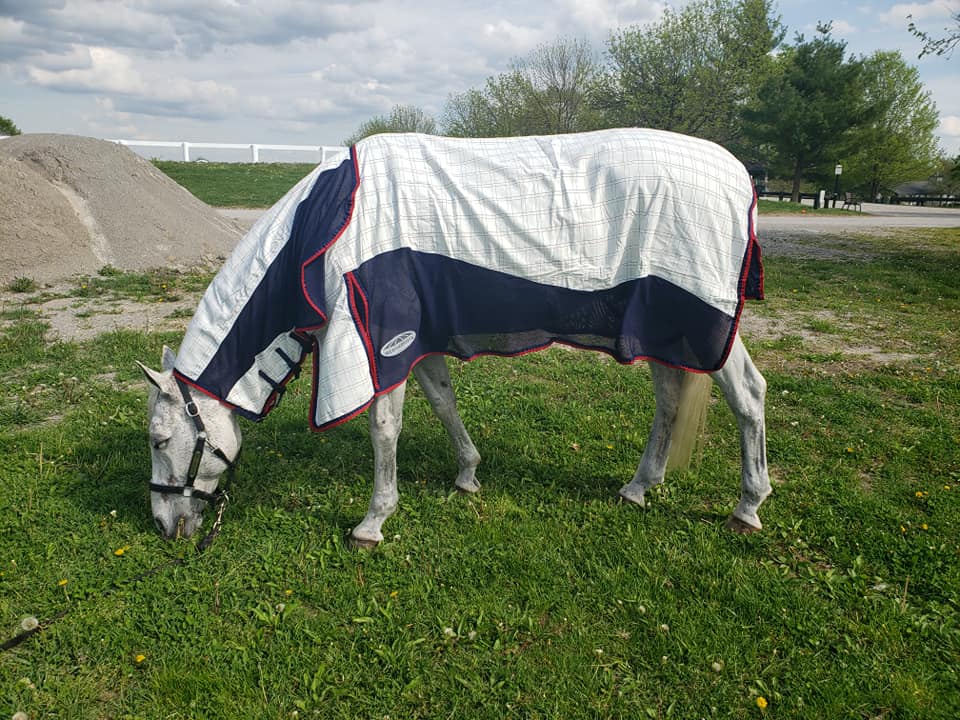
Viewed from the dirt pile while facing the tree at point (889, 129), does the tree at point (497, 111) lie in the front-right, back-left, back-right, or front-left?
front-left

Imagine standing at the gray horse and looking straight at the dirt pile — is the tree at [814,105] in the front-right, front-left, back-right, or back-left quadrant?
front-right

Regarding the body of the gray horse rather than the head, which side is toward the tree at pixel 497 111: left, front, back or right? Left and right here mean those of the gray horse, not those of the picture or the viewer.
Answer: right

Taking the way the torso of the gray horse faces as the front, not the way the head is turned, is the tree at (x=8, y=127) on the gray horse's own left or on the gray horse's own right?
on the gray horse's own right

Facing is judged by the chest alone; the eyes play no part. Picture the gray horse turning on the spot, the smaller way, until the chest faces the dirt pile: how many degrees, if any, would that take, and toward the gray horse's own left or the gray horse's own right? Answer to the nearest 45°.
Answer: approximately 45° to the gray horse's own right

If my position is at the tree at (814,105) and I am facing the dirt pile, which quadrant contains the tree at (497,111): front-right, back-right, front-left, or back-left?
front-right

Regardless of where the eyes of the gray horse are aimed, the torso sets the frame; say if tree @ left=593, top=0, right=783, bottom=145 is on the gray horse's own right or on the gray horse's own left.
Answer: on the gray horse's own right

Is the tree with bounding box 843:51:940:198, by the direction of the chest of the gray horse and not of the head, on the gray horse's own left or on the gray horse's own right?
on the gray horse's own right

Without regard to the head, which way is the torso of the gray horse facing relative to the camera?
to the viewer's left

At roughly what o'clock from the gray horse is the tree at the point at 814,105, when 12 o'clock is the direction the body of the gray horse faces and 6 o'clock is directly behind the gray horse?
The tree is roughly at 4 o'clock from the gray horse.
